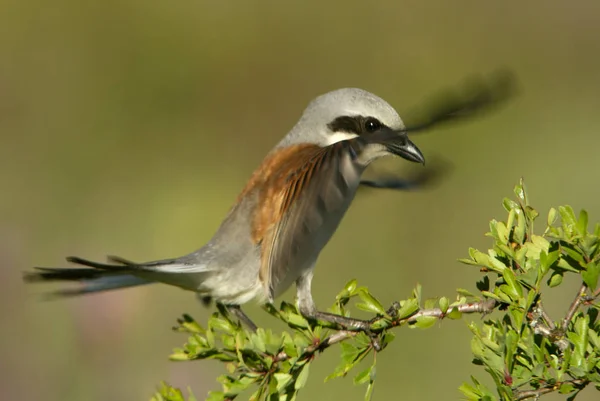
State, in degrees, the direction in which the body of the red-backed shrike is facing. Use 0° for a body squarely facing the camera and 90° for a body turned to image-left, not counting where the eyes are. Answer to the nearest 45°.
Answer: approximately 270°
